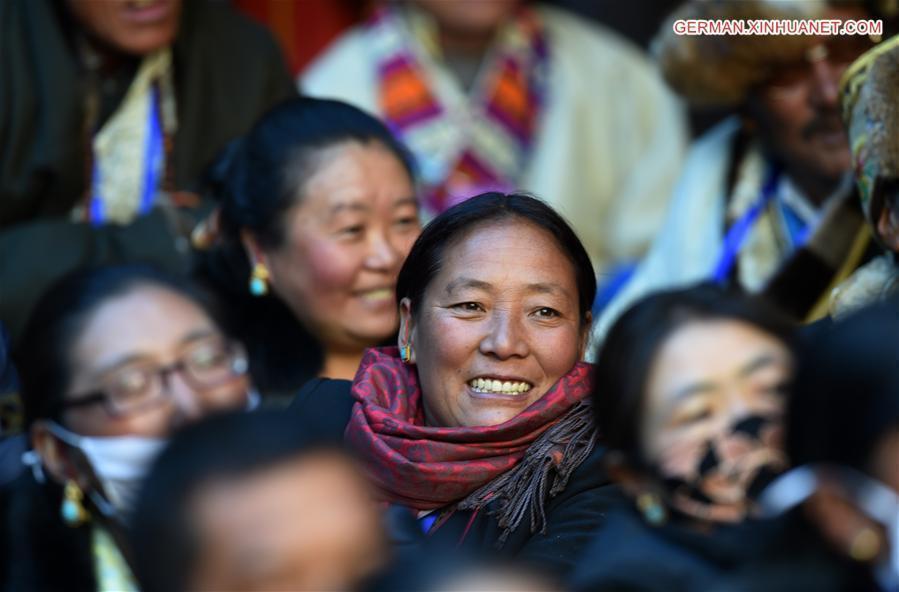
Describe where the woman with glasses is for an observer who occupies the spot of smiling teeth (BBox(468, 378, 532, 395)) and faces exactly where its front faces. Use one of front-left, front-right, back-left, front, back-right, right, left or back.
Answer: right

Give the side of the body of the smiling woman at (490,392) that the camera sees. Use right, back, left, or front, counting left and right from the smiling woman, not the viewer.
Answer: front

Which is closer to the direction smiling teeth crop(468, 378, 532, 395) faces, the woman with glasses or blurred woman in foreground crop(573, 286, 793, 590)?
the blurred woman in foreground

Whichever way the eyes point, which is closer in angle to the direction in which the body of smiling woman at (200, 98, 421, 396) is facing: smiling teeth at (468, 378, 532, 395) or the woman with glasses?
the smiling teeth

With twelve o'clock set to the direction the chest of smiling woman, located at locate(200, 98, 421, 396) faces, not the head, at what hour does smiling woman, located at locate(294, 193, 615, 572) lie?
smiling woman, located at locate(294, 193, 615, 572) is roughly at 1 o'clock from smiling woman, located at locate(200, 98, 421, 396).

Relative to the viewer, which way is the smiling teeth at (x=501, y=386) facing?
toward the camera

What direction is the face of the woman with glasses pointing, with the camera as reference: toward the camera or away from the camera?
toward the camera

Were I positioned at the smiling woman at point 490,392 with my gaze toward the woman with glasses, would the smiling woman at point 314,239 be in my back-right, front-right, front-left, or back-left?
front-right

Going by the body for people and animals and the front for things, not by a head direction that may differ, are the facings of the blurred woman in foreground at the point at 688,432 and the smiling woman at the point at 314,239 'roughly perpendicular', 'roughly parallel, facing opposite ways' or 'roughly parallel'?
roughly parallel

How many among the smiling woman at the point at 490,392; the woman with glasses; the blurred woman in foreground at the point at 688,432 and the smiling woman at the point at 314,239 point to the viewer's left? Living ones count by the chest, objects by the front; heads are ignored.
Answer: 0

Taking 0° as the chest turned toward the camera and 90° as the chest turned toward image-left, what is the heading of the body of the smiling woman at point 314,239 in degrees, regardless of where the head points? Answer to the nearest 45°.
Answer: approximately 315°

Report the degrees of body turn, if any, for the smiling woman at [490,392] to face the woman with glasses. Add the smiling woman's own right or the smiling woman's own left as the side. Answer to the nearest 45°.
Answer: approximately 90° to the smiling woman's own right

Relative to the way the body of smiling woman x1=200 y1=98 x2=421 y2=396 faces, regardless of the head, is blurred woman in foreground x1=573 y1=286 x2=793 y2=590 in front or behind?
in front

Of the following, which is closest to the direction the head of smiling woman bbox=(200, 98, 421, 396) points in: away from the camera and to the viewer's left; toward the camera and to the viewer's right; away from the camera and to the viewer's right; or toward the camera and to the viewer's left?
toward the camera and to the viewer's right

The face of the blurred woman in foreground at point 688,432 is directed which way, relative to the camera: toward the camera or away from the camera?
toward the camera
